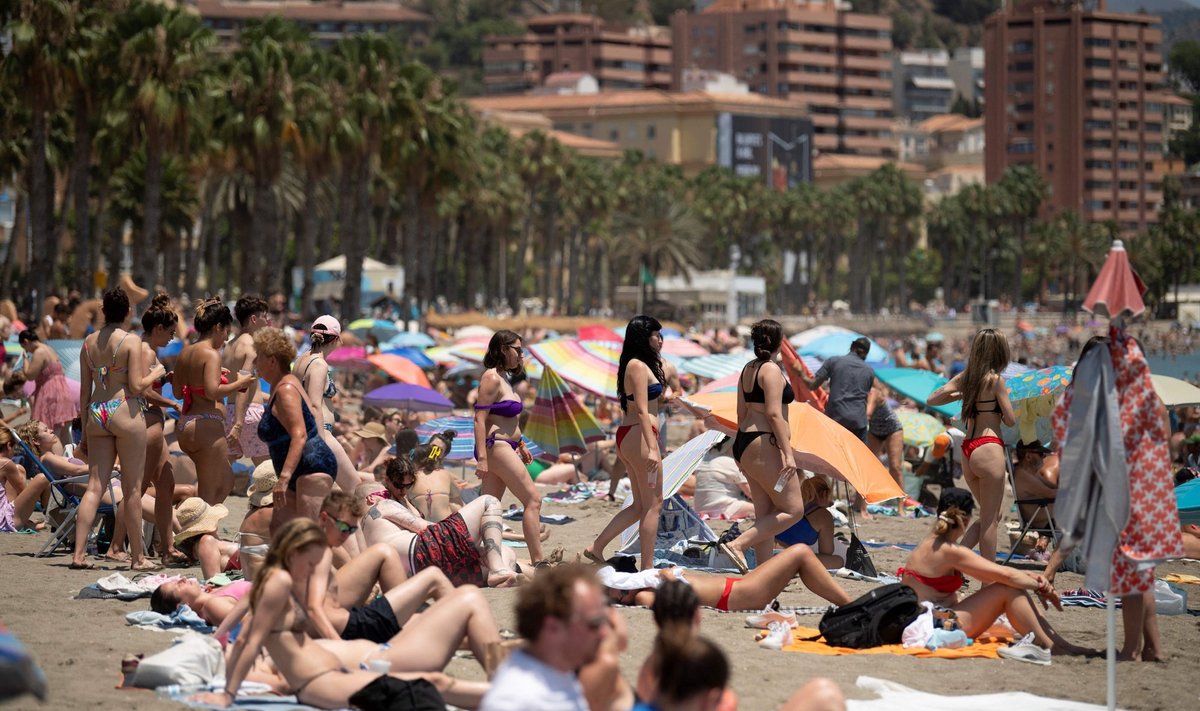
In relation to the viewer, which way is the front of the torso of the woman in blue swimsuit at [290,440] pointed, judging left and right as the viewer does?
facing to the left of the viewer

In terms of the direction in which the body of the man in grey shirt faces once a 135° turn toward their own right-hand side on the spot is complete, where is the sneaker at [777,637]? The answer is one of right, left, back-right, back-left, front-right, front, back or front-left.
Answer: front-right

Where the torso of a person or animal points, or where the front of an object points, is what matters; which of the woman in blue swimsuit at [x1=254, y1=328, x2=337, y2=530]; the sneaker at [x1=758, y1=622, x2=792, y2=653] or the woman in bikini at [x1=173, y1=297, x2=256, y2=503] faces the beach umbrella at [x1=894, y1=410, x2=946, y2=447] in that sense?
the woman in bikini

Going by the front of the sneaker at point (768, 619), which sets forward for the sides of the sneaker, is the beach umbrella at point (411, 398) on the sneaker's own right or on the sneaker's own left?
on the sneaker's own right

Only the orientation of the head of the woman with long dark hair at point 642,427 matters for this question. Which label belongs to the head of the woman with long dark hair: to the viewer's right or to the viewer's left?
to the viewer's right

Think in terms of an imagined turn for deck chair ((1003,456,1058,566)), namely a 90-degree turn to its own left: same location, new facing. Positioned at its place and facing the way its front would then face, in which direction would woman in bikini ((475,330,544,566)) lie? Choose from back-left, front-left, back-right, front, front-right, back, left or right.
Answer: back-left

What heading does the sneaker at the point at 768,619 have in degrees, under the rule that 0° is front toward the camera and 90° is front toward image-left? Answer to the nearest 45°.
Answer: approximately 90°

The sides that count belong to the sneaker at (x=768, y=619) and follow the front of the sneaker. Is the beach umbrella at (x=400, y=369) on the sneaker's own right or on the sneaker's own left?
on the sneaker's own right

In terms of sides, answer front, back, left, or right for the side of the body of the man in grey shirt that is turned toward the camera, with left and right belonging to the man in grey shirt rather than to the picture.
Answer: back
